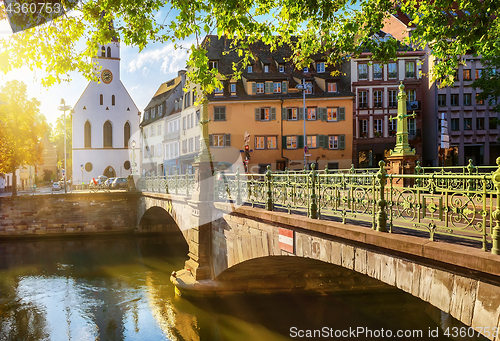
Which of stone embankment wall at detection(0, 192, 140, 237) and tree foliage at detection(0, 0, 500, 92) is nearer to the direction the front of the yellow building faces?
the tree foliage

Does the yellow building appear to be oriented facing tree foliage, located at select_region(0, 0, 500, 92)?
yes

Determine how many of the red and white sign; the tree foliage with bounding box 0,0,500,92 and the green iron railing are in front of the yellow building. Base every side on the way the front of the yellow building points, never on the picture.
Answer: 3

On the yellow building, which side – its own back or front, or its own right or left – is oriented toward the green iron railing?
front

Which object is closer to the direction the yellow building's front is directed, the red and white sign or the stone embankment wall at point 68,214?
the red and white sign

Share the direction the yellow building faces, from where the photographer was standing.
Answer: facing the viewer

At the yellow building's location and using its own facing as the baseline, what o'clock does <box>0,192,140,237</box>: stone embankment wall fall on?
The stone embankment wall is roughly at 2 o'clock from the yellow building.

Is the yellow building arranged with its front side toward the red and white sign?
yes
